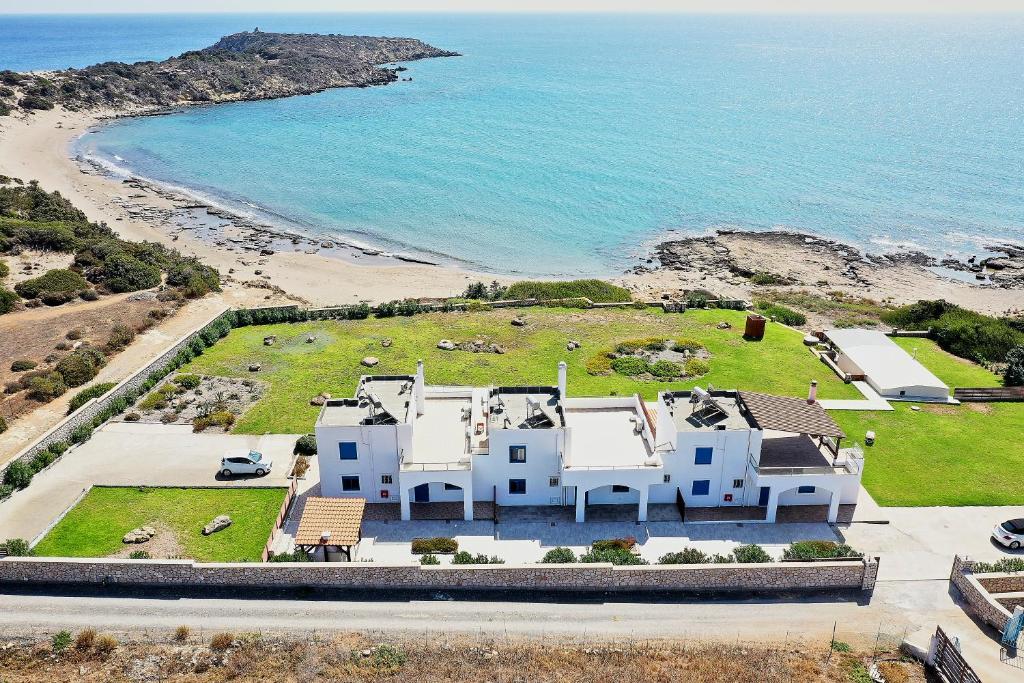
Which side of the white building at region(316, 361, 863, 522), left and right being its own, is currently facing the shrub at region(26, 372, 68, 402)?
right

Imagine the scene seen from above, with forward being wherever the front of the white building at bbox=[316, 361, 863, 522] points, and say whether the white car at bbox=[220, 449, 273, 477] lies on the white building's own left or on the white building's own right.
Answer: on the white building's own right

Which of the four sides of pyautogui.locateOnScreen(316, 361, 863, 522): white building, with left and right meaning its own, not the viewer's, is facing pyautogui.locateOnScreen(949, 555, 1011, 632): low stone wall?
left

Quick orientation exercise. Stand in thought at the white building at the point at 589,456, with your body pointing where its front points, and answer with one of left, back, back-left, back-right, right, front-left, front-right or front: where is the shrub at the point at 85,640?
front-right

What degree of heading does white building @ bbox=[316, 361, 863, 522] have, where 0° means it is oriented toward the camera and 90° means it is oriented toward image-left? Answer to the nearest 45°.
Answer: approximately 0°

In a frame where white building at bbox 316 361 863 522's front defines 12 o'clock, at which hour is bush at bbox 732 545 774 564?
The bush is roughly at 10 o'clock from the white building.

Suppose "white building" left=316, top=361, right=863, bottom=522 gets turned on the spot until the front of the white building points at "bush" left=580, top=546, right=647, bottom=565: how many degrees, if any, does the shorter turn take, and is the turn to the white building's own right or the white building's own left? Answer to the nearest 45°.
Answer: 0° — it already faces it

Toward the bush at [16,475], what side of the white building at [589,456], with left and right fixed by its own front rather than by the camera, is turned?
right

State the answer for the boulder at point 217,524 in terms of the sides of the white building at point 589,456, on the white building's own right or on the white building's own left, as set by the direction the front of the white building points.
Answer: on the white building's own right

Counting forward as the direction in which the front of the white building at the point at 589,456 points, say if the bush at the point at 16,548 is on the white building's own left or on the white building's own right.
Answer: on the white building's own right
